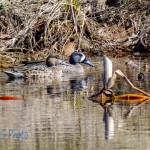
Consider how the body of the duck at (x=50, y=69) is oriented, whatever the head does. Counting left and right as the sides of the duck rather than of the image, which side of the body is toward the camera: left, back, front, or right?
right
